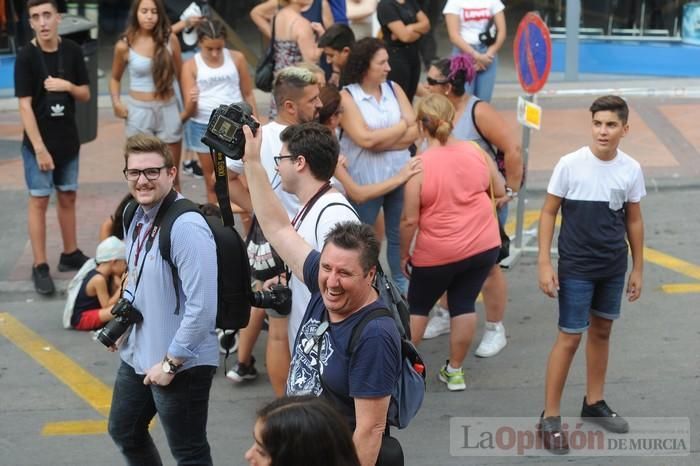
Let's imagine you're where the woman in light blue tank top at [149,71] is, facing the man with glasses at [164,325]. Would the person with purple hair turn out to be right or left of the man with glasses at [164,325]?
left

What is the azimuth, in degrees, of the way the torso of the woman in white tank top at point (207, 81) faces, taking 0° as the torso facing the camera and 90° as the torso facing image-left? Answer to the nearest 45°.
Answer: approximately 0°

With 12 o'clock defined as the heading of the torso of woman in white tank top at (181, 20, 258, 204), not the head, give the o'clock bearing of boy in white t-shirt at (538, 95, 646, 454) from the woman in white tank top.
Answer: The boy in white t-shirt is roughly at 11 o'clock from the woman in white tank top.

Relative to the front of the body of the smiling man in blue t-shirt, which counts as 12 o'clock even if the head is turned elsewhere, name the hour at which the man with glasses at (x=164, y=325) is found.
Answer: The man with glasses is roughly at 3 o'clock from the smiling man in blue t-shirt.

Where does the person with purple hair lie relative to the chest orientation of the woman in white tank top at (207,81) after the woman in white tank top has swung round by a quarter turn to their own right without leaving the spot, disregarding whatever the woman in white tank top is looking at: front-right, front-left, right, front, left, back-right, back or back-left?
back-left

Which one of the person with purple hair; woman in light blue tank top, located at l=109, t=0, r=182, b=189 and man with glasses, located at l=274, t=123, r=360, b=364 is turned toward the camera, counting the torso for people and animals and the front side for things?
the woman in light blue tank top

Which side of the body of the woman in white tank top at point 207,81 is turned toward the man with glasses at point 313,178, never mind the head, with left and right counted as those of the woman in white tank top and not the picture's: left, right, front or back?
front

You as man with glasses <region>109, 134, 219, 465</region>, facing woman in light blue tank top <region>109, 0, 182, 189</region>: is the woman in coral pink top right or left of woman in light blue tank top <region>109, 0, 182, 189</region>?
right

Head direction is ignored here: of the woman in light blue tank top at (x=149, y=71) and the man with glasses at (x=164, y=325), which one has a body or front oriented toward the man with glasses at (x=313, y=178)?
the woman in light blue tank top

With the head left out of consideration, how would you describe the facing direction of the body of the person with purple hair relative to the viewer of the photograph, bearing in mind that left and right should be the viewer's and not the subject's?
facing to the left of the viewer

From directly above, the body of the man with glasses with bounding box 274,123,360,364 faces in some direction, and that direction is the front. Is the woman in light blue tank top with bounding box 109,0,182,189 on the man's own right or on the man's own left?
on the man's own right
